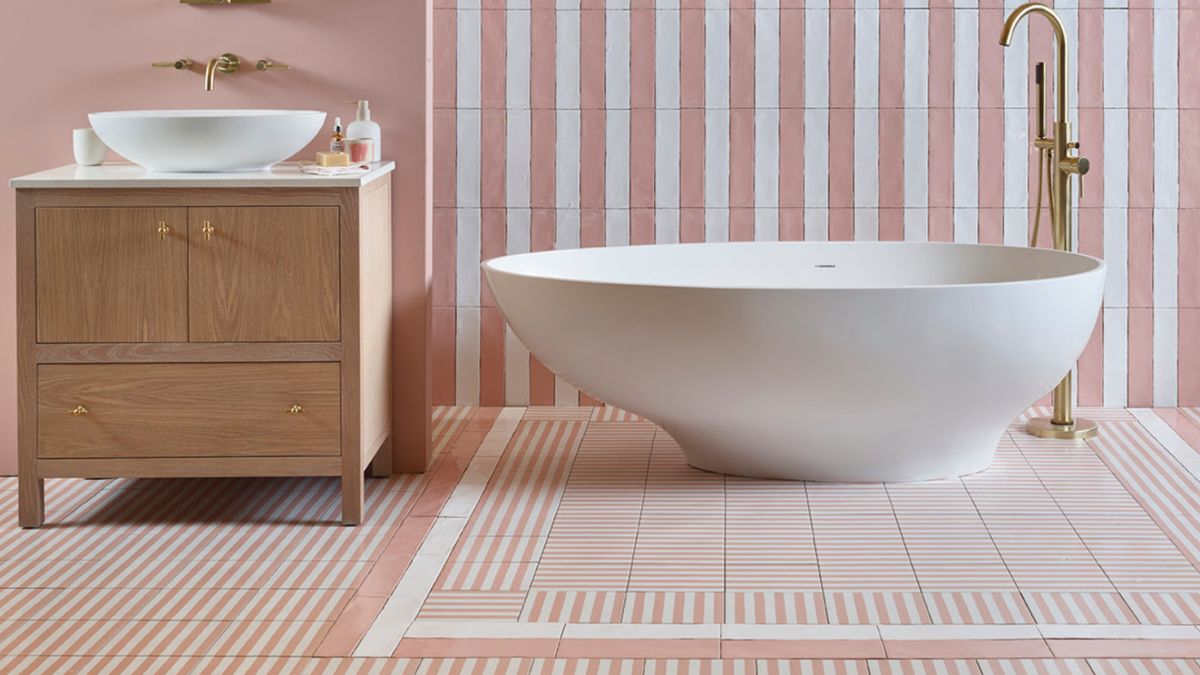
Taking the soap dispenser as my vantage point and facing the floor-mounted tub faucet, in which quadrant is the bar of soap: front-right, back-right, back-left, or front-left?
back-right

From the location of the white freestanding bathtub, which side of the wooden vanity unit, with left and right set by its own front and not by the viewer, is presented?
left

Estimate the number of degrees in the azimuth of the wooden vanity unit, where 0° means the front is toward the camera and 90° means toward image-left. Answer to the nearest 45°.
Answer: approximately 0°

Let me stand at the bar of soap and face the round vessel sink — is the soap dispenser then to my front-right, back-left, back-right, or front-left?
back-right
